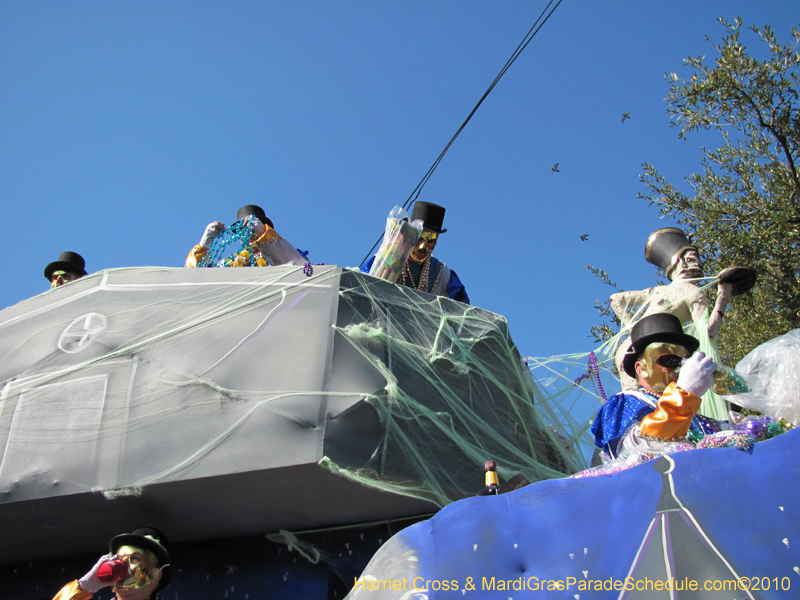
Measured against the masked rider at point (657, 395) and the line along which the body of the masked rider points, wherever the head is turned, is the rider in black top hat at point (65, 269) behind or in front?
behind

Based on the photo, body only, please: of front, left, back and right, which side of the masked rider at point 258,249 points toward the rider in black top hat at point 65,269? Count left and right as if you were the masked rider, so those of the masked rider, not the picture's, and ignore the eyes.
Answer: right

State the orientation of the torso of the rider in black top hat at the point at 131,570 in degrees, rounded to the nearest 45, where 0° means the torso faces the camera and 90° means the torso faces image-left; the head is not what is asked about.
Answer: approximately 45°

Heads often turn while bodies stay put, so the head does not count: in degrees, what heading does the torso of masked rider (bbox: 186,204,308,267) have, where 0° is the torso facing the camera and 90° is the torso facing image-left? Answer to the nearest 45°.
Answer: approximately 45°

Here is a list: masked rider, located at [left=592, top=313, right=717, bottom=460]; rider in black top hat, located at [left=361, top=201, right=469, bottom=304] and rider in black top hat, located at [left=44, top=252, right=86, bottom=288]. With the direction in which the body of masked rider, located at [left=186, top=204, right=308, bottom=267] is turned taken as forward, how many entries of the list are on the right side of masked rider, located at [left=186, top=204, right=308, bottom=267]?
1

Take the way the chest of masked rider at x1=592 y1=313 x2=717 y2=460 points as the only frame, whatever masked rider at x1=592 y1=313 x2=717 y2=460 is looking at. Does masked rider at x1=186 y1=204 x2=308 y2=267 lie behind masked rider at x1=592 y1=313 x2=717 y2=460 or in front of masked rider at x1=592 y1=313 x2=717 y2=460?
behind
